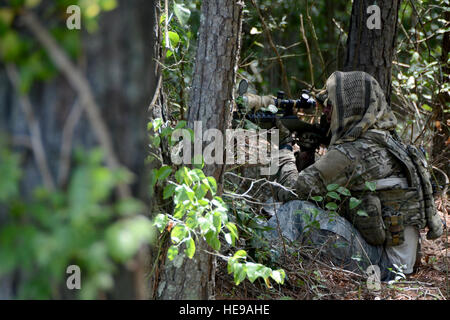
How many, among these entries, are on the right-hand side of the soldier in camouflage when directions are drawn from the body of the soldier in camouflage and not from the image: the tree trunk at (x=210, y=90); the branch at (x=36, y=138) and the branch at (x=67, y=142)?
0

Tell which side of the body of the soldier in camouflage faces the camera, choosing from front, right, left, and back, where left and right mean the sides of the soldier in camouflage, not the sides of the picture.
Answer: left

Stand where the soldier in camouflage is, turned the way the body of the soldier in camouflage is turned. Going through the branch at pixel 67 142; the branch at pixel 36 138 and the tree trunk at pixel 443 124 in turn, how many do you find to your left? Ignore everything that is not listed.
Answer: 2

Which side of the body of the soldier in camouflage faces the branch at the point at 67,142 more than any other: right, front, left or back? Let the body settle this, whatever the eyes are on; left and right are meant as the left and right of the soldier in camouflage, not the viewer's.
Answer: left

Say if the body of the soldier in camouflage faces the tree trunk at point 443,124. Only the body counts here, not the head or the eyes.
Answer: no
